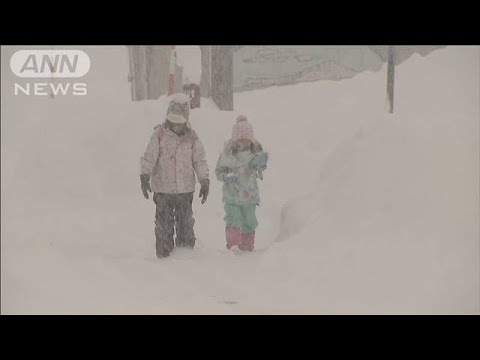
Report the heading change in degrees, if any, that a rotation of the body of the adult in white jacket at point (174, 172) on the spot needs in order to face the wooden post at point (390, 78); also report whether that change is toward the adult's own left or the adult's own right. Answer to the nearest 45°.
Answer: approximately 90° to the adult's own left

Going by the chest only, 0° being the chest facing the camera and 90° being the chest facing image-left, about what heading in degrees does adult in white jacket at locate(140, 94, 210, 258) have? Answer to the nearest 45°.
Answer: approximately 0°
